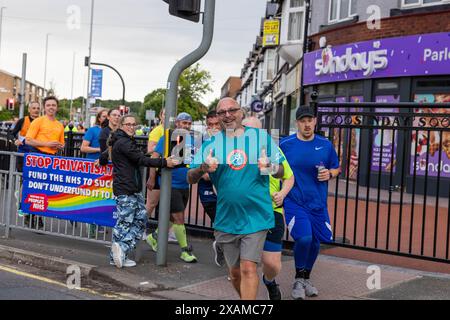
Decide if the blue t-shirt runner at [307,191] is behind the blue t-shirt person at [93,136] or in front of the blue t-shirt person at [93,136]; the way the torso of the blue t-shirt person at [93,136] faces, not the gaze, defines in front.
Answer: in front

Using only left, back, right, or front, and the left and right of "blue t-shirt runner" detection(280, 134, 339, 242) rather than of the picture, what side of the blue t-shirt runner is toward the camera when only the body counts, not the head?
front

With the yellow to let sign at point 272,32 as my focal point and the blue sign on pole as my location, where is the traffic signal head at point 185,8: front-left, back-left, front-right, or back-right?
front-right

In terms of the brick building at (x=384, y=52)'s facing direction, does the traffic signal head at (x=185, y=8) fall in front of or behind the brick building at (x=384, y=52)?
in front

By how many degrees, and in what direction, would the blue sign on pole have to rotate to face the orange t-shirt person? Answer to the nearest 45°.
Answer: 0° — it already faces them

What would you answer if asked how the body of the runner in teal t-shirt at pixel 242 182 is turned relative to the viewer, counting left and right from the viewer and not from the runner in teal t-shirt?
facing the viewer

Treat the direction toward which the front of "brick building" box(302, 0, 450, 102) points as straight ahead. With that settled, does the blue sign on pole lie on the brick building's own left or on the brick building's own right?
on the brick building's own right

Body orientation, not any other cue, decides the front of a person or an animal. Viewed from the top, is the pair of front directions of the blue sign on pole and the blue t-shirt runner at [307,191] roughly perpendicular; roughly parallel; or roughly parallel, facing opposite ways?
roughly parallel

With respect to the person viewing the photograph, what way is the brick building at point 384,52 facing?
facing the viewer and to the left of the viewer

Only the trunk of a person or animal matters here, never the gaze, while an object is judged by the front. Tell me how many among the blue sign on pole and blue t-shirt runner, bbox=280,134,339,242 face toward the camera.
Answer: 2

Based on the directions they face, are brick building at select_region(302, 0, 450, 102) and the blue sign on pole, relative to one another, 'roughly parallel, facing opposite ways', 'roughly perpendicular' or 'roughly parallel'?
roughly perpendicular

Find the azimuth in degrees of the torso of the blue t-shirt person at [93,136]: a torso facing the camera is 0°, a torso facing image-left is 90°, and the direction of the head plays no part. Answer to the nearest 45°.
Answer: approximately 315°

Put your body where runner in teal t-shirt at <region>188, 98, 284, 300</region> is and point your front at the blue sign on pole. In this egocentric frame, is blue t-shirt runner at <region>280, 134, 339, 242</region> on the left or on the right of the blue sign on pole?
right

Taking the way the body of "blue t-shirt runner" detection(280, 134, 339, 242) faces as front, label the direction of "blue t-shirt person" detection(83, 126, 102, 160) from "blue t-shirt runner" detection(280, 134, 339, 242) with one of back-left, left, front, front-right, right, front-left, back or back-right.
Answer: back-right

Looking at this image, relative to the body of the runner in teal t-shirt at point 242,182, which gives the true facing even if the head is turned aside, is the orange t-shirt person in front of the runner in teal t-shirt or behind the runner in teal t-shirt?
behind
